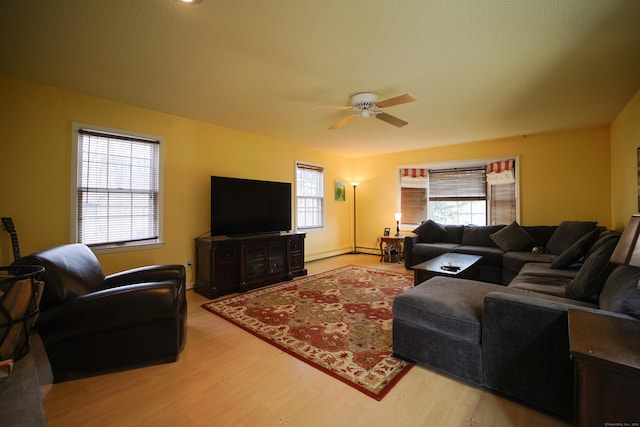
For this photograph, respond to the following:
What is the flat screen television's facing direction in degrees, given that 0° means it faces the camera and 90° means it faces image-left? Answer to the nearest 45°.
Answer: approximately 315°

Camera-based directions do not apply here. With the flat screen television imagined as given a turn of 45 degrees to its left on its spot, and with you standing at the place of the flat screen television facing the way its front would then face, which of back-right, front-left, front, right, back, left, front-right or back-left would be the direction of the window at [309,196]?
front-left

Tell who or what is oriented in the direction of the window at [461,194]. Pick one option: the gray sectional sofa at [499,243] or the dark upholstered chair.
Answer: the dark upholstered chair

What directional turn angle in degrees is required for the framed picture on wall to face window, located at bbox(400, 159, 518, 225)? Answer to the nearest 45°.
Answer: approximately 45° to its left

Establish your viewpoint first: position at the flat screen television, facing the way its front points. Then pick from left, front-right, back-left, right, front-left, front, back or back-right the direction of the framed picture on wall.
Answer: left

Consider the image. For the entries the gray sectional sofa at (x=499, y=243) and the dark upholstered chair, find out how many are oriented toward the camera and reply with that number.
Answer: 1

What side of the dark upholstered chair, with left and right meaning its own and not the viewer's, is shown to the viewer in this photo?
right

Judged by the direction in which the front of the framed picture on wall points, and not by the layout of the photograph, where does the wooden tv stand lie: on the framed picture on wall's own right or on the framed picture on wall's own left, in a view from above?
on the framed picture on wall's own right
